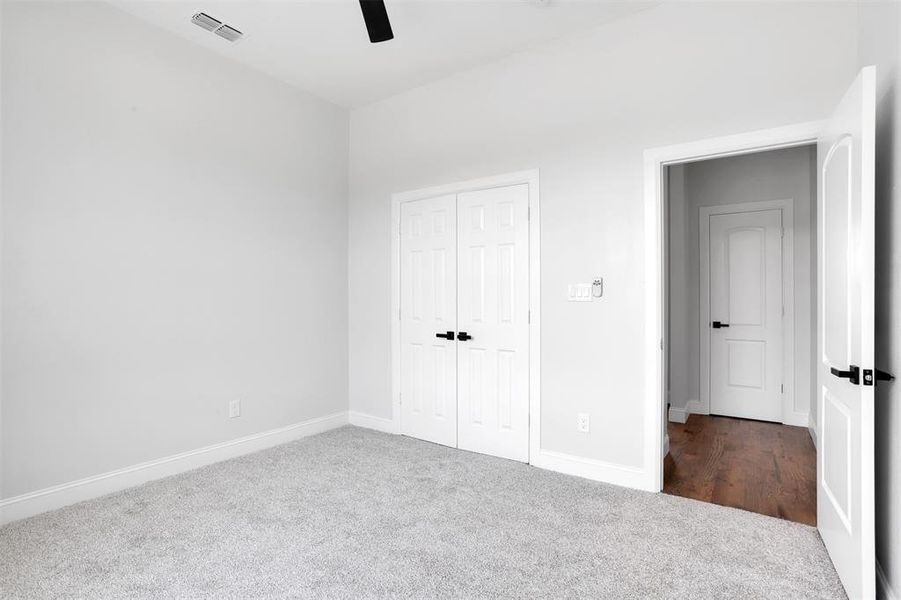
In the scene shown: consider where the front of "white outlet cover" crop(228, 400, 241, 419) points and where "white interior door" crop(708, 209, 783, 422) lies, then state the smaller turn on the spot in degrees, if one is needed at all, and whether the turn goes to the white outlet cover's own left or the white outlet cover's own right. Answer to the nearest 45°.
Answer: approximately 45° to the white outlet cover's own left

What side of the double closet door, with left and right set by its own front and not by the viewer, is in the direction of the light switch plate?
left

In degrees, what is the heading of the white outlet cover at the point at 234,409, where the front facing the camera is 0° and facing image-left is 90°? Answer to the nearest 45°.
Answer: approximately 315°

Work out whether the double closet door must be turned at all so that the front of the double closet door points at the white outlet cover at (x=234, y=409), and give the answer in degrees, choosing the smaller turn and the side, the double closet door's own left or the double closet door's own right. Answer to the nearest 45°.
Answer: approximately 45° to the double closet door's own right

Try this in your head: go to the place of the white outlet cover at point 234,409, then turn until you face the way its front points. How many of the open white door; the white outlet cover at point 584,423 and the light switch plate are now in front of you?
3

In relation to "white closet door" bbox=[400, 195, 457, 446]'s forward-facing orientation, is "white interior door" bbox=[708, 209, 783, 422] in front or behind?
behind
